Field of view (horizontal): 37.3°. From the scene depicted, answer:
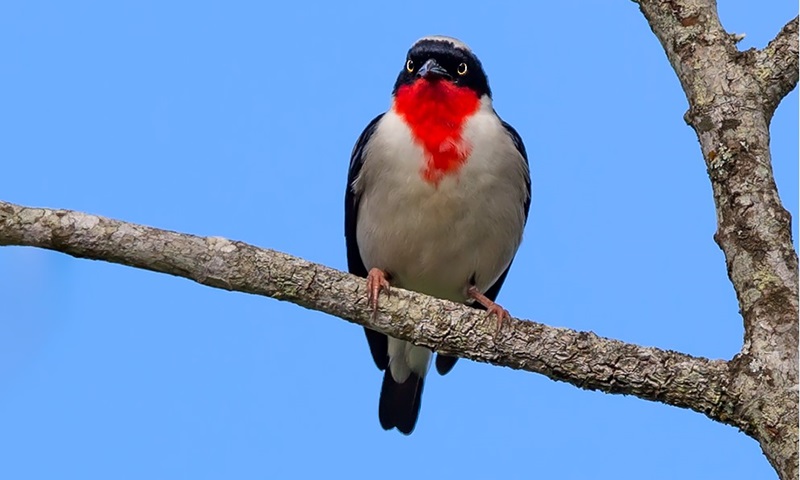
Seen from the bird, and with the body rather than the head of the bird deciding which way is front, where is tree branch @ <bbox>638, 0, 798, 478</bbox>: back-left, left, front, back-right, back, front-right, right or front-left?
front-left

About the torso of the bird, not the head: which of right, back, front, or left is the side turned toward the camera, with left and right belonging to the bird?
front
